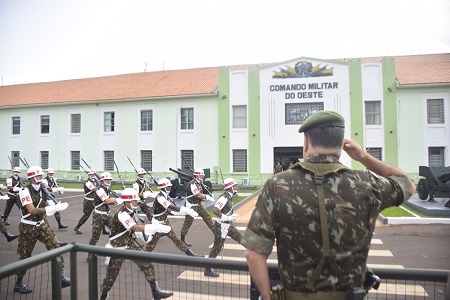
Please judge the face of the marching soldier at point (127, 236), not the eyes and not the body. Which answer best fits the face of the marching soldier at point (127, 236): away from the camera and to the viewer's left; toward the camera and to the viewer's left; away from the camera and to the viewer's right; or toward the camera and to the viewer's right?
toward the camera and to the viewer's right

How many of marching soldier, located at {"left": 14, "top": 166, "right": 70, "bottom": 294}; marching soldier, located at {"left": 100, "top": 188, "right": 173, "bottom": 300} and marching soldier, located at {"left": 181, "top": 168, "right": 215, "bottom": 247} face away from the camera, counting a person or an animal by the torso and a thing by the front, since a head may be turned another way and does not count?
0

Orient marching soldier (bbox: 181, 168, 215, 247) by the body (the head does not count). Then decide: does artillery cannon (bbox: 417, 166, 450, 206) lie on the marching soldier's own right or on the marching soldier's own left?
on the marching soldier's own left

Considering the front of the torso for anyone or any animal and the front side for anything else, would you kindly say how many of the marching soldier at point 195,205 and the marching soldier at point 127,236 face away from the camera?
0
